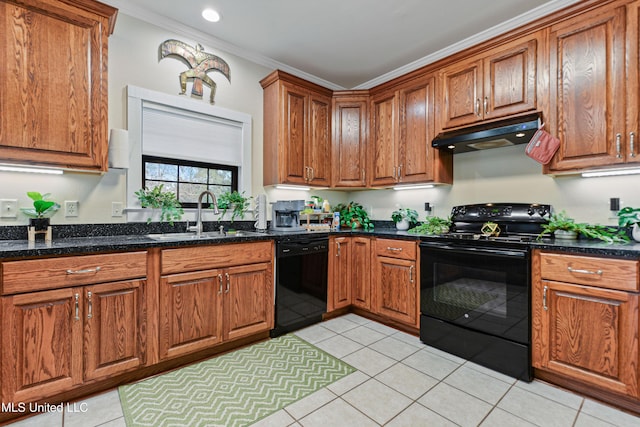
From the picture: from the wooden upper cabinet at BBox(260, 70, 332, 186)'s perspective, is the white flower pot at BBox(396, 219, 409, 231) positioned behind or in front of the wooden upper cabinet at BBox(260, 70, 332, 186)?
in front

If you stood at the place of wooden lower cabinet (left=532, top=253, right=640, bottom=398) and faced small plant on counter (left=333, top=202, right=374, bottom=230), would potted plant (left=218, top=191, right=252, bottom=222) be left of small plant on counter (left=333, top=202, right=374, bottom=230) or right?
left

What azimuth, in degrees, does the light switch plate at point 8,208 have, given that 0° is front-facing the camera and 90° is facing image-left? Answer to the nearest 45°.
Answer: approximately 0°

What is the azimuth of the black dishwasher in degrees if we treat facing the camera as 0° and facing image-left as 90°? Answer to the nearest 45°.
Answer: approximately 315°

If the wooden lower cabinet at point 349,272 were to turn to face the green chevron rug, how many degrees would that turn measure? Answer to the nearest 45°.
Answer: approximately 45° to its right

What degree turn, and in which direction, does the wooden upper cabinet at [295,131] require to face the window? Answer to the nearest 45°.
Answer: approximately 135° to its right

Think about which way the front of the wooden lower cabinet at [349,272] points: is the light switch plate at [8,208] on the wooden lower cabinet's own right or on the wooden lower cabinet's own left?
on the wooden lower cabinet's own right

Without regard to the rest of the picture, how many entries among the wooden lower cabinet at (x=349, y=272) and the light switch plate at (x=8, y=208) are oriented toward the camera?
2
